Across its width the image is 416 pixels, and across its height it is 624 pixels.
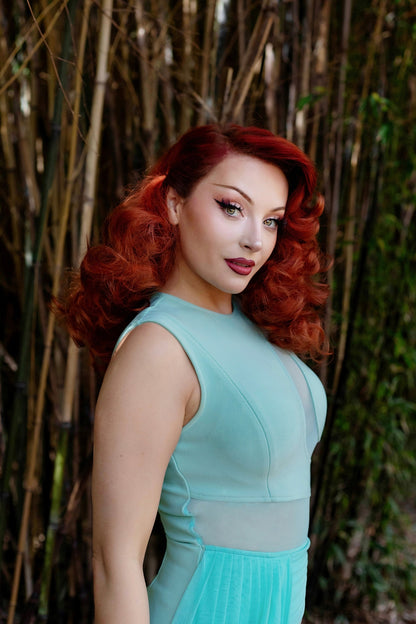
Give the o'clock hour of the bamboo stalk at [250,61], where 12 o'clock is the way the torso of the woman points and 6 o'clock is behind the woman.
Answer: The bamboo stalk is roughly at 8 o'clock from the woman.

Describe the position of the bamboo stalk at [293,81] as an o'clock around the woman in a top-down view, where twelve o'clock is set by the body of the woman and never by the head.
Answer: The bamboo stalk is roughly at 8 o'clock from the woman.

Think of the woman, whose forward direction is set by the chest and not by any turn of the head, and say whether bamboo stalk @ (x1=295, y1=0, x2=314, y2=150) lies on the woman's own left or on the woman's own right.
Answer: on the woman's own left

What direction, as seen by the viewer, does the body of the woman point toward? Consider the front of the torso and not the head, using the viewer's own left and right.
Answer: facing the viewer and to the right of the viewer

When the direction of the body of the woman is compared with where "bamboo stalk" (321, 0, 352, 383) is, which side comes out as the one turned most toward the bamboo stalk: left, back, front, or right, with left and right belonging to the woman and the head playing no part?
left

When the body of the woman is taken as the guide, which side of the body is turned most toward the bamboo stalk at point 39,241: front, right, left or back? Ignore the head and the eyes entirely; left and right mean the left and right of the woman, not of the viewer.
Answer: back

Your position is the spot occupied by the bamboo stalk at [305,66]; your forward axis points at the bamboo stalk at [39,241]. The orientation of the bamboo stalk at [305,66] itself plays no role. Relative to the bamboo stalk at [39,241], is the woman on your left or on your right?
left

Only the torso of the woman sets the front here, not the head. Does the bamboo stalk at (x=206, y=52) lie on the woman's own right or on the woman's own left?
on the woman's own left

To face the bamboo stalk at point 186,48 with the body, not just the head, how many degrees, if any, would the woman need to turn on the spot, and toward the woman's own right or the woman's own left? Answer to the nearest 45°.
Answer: approximately 135° to the woman's own left

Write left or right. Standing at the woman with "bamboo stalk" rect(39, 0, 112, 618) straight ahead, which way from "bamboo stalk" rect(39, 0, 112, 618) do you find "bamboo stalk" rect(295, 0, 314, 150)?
right
